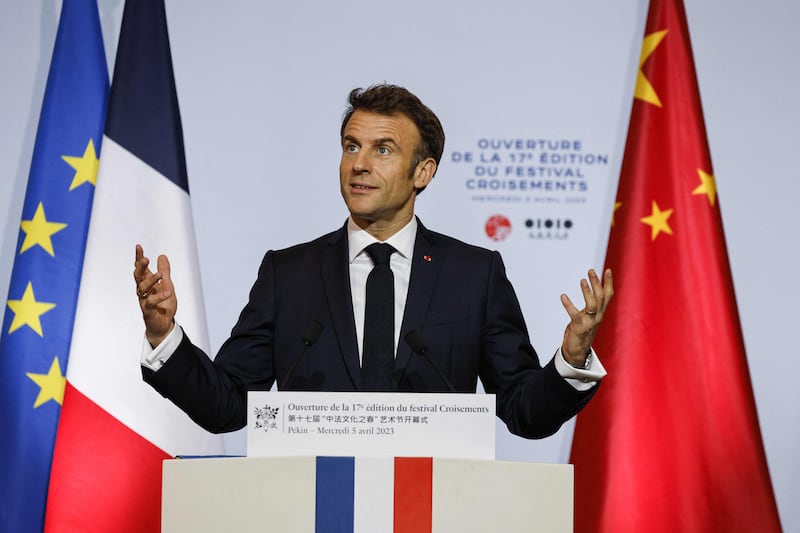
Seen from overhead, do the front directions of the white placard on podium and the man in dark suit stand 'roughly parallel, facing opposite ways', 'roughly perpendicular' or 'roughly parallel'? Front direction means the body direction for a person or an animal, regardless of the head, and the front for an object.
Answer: roughly parallel

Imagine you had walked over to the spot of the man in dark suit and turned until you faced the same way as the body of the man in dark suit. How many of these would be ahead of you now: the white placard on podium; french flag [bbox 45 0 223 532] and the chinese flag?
1

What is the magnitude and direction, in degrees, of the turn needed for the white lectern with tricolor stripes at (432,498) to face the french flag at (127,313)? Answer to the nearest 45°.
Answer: approximately 135° to its right

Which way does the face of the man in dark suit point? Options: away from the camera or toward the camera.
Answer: toward the camera

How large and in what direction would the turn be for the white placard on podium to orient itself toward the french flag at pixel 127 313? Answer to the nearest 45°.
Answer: approximately 135° to its right

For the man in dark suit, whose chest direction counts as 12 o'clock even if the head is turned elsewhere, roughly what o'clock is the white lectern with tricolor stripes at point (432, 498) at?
The white lectern with tricolor stripes is roughly at 12 o'clock from the man in dark suit.

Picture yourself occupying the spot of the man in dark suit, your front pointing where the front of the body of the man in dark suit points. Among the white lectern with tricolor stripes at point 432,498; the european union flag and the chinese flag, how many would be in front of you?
1

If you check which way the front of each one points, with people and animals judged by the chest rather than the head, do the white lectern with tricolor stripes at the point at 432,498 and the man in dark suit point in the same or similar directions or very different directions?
same or similar directions

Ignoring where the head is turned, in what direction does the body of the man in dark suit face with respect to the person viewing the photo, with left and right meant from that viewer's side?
facing the viewer

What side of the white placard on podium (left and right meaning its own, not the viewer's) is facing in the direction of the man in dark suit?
back

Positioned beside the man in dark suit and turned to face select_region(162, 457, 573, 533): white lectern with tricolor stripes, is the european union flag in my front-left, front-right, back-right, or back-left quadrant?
back-right

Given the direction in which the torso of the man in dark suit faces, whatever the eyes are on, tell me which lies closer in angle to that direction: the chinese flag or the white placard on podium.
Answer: the white placard on podium

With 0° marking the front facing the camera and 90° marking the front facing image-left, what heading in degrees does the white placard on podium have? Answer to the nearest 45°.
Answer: approximately 0°

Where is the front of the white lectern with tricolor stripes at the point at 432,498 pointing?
toward the camera

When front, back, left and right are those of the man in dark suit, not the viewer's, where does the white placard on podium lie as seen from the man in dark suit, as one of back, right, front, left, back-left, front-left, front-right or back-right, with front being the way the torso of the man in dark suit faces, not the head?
front

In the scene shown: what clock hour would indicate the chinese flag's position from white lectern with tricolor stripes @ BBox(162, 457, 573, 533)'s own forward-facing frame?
The chinese flag is roughly at 7 o'clock from the white lectern with tricolor stripes.

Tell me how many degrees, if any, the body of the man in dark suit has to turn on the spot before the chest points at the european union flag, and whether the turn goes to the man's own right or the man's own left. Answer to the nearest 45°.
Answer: approximately 135° to the man's own right
